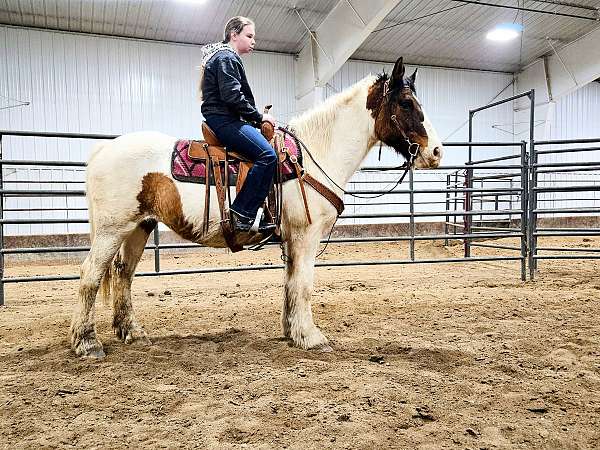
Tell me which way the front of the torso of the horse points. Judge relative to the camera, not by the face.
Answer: to the viewer's right
